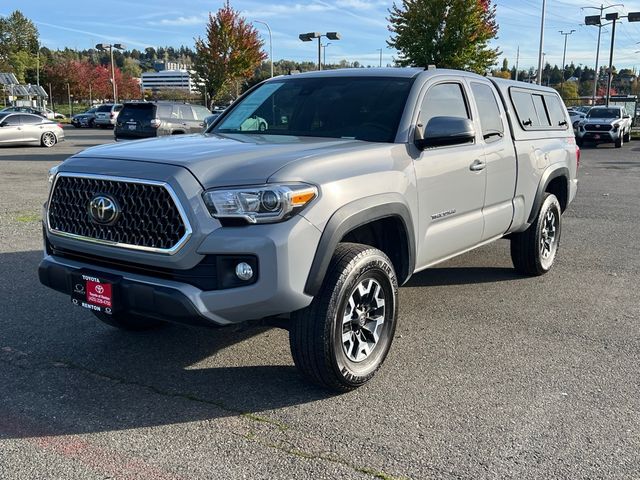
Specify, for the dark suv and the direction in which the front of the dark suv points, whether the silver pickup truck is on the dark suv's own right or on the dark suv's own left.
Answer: on the dark suv's own right

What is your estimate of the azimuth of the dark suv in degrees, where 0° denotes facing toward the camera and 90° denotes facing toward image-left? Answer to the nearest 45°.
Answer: approximately 225°

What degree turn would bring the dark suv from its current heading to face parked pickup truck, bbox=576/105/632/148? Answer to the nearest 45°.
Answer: approximately 45° to its right

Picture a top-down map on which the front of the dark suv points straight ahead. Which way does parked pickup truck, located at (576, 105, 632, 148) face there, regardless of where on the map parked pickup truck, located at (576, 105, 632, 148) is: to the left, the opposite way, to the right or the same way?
the opposite way

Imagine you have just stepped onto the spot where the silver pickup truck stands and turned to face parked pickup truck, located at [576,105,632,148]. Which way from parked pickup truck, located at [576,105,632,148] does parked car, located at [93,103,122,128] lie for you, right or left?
left

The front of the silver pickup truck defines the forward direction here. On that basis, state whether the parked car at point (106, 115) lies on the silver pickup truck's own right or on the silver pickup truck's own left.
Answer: on the silver pickup truck's own right

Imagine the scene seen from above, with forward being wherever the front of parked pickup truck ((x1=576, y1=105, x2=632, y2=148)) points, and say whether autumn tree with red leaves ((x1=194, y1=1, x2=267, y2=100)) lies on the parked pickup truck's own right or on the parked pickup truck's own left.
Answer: on the parked pickup truck's own right

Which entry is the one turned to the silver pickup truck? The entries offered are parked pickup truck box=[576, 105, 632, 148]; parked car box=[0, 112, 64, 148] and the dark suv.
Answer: parked pickup truck box=[576, 105, 632, 148]

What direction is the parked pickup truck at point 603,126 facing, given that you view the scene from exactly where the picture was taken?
facing the viewer

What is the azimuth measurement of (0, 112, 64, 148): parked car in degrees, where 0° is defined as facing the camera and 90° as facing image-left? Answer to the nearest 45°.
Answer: approximately 90°

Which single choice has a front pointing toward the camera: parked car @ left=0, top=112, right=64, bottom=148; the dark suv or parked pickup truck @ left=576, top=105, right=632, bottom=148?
parked pickup truck @ left=576, top=105, right=632, bottom=148

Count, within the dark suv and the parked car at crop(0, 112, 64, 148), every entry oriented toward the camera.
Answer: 0
